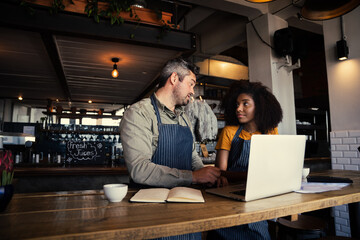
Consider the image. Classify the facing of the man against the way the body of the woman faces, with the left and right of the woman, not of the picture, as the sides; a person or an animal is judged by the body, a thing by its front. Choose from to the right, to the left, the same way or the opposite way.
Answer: to the left

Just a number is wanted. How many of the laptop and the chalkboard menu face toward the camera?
1

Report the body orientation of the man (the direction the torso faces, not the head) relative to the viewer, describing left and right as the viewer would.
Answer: facing the viewer and to the right of the viewer

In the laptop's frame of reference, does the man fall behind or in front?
in front

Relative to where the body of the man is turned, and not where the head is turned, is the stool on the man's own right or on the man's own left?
on the man's own left

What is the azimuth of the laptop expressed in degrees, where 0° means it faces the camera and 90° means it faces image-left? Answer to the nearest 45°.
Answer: approximately 135°

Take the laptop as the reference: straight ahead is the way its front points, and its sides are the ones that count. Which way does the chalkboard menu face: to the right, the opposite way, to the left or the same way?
the opposite way

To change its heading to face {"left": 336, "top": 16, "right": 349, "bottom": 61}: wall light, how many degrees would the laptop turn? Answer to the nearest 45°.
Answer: approximately 90° to its right

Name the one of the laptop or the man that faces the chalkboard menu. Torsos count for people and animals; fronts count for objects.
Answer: the laptop
